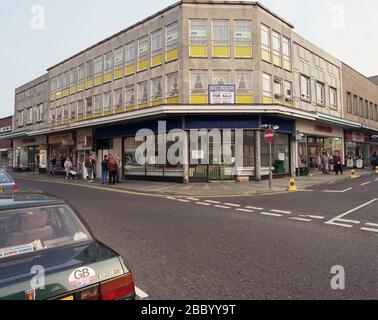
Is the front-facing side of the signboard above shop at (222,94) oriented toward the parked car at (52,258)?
yes

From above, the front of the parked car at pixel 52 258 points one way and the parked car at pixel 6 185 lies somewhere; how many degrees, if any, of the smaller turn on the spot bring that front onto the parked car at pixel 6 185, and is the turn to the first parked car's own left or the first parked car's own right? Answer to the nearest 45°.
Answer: approximately 45° to the first parked car's own right

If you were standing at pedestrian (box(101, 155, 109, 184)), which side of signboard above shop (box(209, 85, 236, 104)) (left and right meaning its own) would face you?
right

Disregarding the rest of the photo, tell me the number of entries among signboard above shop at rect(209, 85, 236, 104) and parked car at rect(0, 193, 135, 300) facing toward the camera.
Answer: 1

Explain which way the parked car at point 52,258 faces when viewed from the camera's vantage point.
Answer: facing away from the viewer and to the left of the viewer

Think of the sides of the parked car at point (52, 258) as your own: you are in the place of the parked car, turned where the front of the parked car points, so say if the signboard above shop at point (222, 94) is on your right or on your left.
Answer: on your right

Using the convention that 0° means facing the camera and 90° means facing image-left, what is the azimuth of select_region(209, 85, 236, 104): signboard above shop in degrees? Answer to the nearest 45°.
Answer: approximately 0°
